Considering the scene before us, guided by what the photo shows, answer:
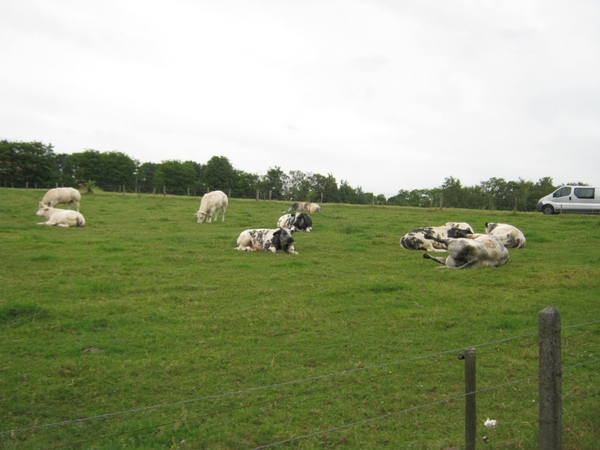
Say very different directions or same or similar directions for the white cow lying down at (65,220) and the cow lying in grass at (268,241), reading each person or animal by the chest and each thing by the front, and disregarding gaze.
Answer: very different directions

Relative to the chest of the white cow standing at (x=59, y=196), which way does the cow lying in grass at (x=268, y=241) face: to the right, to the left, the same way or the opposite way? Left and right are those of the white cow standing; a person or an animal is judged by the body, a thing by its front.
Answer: the opposite way

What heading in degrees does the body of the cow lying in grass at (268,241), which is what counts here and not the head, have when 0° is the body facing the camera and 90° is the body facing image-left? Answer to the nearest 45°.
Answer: approximately 270°

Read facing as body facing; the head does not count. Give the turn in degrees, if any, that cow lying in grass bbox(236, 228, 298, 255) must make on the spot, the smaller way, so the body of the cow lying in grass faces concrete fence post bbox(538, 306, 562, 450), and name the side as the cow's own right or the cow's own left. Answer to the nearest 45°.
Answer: approximately 90° to the cow's own right

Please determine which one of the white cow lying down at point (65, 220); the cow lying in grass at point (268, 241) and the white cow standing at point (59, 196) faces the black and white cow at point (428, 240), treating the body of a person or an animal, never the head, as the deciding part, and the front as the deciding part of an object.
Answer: the cow lying in grass

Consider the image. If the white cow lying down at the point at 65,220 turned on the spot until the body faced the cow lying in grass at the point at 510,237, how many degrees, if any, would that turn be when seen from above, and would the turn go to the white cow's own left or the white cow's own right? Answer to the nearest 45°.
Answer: approximately 135° to the white cow's own left

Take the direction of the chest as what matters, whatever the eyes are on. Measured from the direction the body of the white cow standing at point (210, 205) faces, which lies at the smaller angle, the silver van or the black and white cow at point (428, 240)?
the black and white cow

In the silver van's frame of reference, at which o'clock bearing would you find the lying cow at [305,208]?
The lying cow is roughly at 11 o'clock from the silver van.

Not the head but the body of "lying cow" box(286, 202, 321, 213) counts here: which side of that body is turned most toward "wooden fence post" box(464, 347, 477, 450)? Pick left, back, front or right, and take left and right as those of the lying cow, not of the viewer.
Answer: left

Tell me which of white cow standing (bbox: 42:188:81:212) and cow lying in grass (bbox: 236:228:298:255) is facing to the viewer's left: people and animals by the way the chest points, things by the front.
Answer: the white cow standing

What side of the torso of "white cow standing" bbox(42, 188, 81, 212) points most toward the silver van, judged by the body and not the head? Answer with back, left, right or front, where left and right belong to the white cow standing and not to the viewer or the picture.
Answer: back

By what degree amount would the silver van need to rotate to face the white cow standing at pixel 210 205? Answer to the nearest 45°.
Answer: approximately 45° to its left

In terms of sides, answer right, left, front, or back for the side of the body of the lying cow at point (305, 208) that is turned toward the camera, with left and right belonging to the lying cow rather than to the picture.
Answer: left

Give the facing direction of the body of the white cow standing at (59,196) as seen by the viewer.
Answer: to the viewer's left

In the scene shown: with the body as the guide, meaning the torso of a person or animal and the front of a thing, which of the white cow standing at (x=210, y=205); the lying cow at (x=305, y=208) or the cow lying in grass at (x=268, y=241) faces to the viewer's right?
the cow lying in grass
